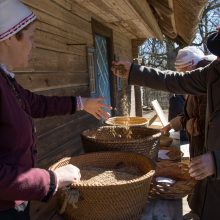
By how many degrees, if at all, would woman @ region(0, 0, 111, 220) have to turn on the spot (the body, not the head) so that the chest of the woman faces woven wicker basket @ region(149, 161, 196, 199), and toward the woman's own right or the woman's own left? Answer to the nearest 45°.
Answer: approximately 45° to the woman's own left

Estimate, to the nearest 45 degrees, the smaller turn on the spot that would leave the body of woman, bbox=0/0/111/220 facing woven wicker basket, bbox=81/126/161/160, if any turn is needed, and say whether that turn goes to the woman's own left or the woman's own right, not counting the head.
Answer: approximately 45° to the woman's own left

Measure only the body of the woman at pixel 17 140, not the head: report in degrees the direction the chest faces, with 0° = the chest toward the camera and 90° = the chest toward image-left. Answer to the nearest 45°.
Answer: approximately 270°

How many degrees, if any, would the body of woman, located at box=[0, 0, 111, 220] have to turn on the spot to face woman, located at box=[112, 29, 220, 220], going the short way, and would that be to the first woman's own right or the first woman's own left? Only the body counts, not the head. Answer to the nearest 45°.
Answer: approximately 45° to the first woman's own left

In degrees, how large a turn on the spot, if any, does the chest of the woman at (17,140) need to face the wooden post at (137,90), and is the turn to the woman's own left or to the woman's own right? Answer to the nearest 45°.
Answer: approximately 90° to the woman's own left

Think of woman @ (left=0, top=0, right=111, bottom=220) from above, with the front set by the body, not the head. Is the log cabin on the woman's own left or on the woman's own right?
on the woman's own left

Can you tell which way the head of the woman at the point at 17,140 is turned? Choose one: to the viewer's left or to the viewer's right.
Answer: to the viewer's right

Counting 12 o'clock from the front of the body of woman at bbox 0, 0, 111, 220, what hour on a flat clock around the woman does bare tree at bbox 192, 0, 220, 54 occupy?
The bare tree is roughly at 10 o'clock from the woman.

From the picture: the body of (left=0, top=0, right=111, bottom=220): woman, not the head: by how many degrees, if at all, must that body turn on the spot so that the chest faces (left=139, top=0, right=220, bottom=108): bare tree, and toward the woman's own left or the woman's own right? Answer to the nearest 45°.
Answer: approximately 90° to the woman's own left
